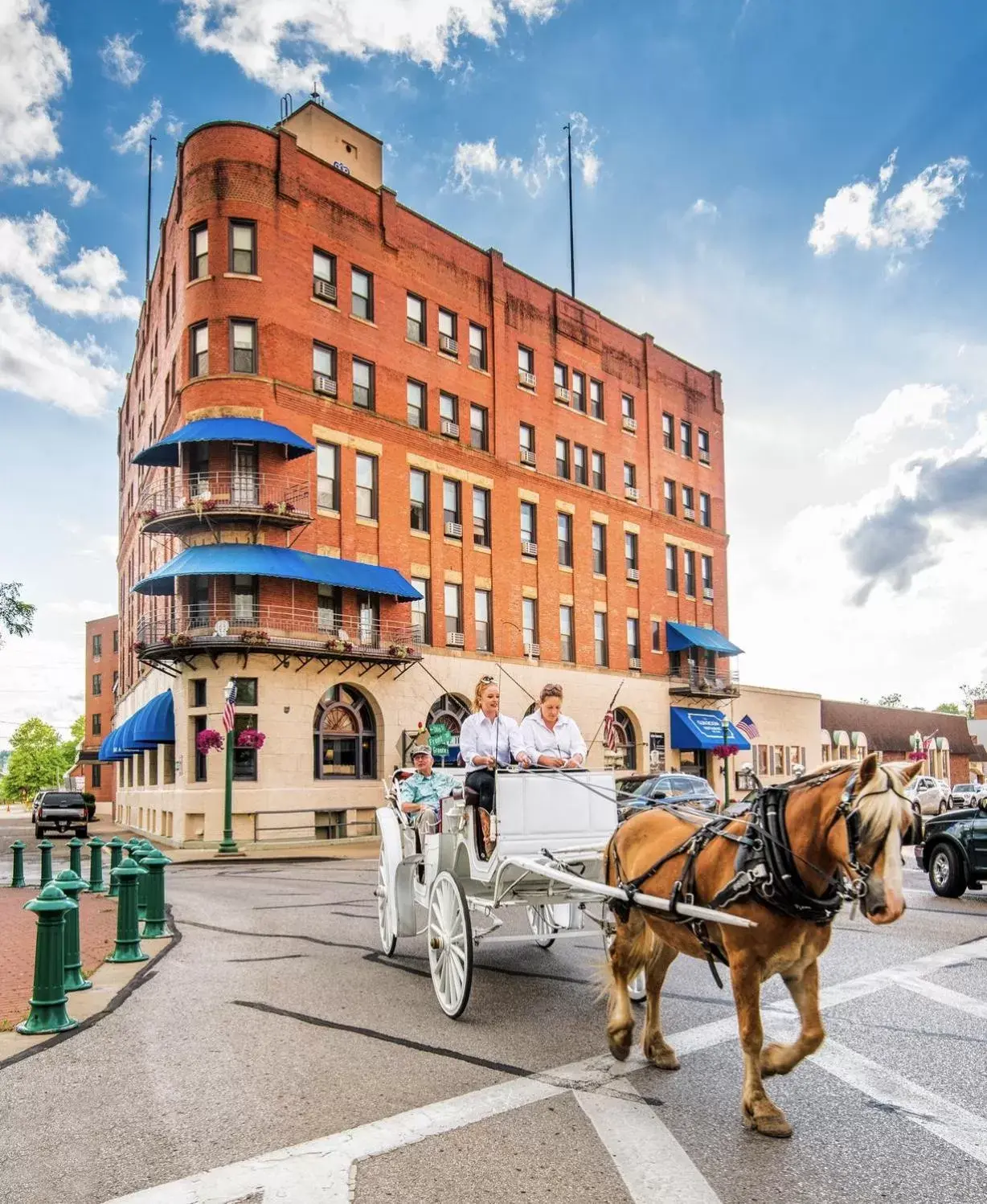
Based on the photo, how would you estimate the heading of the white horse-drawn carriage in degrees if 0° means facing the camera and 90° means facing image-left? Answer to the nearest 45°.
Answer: approximately 315°

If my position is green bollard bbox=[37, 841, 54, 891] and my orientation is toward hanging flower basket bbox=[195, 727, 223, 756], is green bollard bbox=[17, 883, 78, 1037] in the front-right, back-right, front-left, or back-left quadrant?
back-right

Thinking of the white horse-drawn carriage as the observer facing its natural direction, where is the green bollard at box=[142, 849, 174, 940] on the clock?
The green bollard is roughly at 6 o'clock from the white horse-drawn carriage.

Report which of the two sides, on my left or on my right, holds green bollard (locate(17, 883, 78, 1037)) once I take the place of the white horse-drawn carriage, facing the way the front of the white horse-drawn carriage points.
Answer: on my right

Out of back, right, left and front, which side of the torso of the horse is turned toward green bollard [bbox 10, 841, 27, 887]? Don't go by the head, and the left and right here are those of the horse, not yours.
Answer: back

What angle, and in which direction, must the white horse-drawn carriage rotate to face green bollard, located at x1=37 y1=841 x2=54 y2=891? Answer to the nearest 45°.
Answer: approximately 180°

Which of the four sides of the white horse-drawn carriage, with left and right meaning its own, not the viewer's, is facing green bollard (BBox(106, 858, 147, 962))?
back

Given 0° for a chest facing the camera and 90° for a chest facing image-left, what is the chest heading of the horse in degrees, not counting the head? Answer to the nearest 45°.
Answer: approximately 315°
